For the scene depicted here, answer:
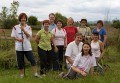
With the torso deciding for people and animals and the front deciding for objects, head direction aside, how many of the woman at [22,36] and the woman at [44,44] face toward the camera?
2

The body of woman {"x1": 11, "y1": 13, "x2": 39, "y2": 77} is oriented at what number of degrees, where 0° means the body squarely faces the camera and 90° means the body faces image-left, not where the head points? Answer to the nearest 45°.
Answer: approximately 0°

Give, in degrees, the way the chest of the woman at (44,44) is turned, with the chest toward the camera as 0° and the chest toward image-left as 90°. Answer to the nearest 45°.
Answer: approximately 0°

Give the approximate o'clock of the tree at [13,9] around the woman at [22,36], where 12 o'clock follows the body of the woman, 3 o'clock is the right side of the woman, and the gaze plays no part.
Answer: The tree is roughly at 6 o'clock from the woman.

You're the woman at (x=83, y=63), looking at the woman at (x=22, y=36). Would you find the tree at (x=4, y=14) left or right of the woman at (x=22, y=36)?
right

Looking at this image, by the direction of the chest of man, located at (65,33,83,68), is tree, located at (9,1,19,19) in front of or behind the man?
behind
